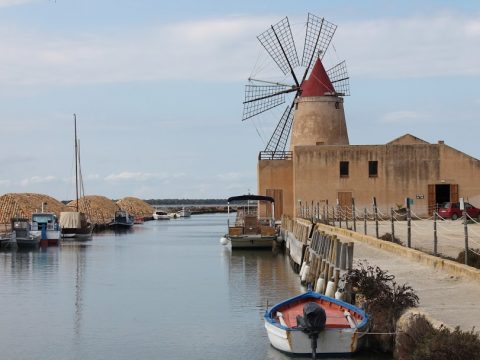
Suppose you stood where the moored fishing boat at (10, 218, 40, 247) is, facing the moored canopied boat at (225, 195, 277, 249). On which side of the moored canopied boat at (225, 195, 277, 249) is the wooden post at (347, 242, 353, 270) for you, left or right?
right

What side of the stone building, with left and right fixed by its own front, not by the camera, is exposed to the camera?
front

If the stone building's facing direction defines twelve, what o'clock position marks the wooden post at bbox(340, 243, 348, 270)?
The wooden post is roughly at 12 o'clock from the stone building.

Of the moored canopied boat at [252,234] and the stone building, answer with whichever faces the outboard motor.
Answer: the stone building

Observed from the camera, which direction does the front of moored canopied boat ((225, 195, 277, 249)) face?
facing away from the viewer

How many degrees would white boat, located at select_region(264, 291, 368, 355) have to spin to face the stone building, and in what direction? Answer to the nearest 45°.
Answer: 0° — it already faces it

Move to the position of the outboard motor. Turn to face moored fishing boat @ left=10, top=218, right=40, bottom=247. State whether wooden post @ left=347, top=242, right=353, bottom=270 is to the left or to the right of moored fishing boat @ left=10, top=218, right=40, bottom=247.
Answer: right

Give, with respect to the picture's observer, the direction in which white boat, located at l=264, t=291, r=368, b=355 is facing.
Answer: facing away from the viewer

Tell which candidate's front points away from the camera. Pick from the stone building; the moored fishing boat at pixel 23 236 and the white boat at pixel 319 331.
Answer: the white boat

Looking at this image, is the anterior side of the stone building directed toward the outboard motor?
yes

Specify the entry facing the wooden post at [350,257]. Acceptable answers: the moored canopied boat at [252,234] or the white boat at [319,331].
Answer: the white boat

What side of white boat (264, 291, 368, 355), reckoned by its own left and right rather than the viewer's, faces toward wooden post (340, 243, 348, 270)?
front

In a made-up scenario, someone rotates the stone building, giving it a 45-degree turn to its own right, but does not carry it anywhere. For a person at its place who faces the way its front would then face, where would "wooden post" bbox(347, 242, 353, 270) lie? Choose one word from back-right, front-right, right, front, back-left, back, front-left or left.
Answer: front-left

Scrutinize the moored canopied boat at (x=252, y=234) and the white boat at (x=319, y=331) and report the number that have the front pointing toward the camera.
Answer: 0

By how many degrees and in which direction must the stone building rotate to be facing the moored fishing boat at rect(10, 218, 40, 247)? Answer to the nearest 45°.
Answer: approximately 90° to its right
